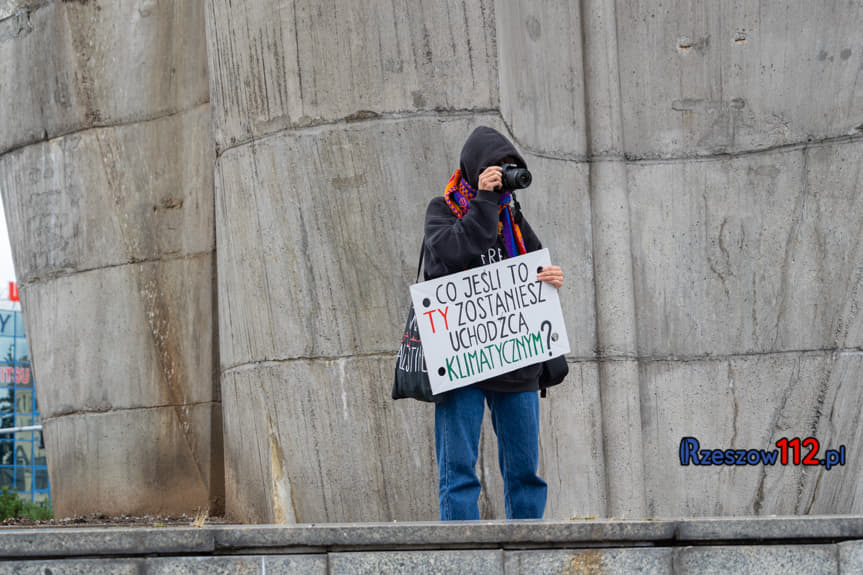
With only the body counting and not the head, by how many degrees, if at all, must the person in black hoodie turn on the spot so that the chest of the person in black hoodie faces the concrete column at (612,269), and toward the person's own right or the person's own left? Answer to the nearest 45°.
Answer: approximately 135° to the person's own left

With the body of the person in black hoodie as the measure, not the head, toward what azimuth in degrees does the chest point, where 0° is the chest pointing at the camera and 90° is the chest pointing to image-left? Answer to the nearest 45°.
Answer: approximately 315°

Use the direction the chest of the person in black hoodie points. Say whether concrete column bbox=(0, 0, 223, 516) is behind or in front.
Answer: behind
